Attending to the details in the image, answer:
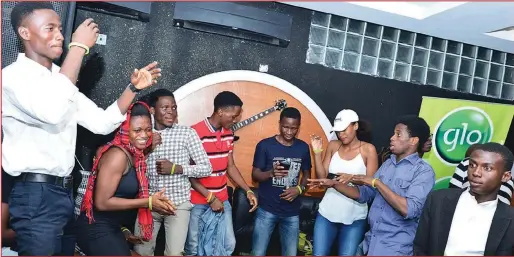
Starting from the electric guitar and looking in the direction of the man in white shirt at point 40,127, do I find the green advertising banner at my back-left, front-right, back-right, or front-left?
back-left

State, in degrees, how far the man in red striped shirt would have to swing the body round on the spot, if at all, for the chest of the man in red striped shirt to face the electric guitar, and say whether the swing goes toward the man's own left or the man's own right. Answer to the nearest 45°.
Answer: approximately 135° to the man's own left

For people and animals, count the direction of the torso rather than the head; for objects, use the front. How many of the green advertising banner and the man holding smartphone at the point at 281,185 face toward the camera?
2

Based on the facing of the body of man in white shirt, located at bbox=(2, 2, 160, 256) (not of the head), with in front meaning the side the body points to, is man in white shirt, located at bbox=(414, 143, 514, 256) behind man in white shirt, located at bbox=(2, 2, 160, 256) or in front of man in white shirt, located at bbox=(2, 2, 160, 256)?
in front

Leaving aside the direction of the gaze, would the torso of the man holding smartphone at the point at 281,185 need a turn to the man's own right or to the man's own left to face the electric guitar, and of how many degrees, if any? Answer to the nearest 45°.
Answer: approximately 180°

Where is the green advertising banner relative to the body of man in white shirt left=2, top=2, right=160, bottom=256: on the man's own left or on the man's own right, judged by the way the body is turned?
on the man's own left

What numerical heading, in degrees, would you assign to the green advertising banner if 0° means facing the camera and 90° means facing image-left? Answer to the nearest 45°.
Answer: approximately 0°

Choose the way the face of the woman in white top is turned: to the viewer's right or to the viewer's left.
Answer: to the viewer's left

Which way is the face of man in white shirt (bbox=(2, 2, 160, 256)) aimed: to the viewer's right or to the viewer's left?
to the viewer's right

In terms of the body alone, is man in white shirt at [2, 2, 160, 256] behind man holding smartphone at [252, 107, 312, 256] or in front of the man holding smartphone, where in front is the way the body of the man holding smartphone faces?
in front

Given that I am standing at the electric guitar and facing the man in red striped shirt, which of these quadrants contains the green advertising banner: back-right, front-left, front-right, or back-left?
back-left

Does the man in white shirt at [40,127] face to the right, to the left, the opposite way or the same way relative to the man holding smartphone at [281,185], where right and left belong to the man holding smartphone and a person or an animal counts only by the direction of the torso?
to the left
